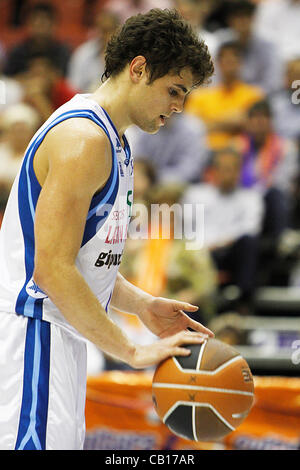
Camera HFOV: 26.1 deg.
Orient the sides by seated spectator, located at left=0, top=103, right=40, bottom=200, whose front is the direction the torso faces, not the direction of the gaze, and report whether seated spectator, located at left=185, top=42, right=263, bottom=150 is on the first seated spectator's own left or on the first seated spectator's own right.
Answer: on the first seated spectator's own left

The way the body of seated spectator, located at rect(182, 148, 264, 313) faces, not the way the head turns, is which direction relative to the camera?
toward the camera

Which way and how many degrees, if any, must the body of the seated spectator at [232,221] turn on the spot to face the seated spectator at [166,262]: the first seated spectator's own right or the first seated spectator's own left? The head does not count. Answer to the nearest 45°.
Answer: approximately 45° to the first seated spectator's own right

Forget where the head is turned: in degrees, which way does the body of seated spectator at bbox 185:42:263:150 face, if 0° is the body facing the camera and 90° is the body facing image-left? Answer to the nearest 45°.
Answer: approximately 0°

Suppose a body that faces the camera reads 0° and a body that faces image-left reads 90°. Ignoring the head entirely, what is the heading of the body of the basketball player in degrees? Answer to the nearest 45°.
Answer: approximately 270°

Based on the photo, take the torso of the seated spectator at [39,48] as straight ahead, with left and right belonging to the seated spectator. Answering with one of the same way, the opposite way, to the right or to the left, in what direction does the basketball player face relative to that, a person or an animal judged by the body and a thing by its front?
to the left

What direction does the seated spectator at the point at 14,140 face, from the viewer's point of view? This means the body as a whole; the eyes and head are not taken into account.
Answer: toward the camera

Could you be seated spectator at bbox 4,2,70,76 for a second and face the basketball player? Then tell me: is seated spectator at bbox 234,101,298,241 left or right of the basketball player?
left

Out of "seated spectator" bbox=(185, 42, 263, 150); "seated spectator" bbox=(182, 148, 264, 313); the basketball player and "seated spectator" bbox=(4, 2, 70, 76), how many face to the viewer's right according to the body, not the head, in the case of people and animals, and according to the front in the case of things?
1

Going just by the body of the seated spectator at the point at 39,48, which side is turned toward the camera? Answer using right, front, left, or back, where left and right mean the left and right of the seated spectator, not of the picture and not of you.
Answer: front

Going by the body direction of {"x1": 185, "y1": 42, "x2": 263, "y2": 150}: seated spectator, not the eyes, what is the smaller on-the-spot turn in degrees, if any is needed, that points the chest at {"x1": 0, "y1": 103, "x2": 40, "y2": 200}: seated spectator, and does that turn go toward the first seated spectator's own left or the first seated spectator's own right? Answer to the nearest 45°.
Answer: approximately 45° to the first seated spectator's own right

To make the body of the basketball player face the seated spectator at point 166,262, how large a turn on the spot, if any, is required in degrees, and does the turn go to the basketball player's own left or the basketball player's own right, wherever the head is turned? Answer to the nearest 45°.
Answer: approximately 90° to the basketball player's own left
